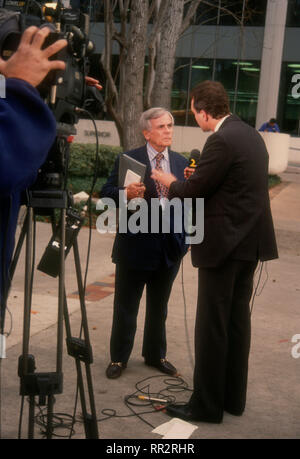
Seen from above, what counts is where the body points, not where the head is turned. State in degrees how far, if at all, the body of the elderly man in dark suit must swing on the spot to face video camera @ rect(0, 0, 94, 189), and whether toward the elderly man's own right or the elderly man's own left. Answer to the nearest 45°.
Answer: approximately 45° to the elderly man's own right

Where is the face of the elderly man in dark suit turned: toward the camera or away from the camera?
toward the camera

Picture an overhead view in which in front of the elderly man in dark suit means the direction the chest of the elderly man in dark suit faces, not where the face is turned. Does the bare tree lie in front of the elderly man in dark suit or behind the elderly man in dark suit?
behind

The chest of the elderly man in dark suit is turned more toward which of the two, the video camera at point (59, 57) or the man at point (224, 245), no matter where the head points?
the man

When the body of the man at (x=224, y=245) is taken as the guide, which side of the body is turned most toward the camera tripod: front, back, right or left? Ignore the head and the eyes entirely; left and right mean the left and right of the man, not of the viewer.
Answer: left

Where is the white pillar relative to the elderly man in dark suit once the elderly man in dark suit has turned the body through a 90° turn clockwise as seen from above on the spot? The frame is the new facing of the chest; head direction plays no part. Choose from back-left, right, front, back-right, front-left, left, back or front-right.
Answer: back-right

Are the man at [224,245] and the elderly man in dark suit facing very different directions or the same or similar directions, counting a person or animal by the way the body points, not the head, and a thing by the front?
very different directions

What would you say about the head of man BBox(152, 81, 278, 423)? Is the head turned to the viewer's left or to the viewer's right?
to the viewer's left

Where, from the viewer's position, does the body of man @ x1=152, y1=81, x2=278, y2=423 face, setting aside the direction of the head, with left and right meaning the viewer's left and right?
facing away from the viewer and to the left of the viewer

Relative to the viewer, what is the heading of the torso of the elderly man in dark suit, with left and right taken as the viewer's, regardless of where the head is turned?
facing the viewer and to the right of the viewer

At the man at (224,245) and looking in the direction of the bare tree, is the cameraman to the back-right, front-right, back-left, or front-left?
back-left

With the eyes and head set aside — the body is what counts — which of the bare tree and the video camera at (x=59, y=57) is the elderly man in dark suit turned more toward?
the video camera
